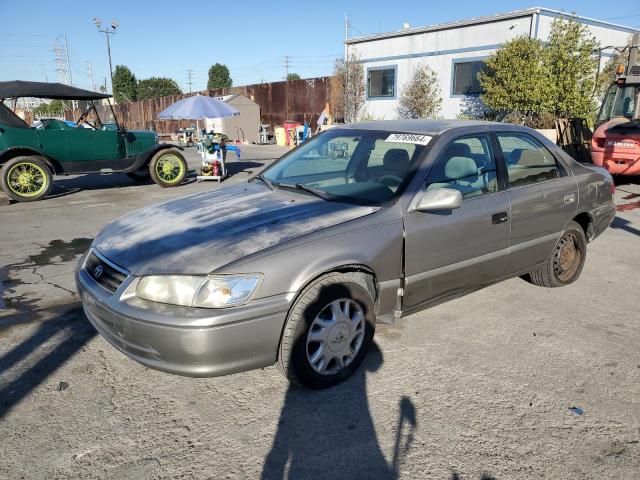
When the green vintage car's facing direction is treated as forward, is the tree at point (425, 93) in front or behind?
in front

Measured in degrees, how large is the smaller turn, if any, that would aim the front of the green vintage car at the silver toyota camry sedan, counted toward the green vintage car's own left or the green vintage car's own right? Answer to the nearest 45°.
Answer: approximately 90° to the green vintage car's own right

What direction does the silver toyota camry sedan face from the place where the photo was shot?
facing the viewer and to the left of the viewer

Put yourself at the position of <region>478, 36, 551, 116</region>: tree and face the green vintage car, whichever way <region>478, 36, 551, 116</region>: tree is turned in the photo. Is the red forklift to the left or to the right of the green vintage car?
left

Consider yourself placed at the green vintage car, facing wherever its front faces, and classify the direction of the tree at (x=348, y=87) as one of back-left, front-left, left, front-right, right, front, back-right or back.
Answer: front-left

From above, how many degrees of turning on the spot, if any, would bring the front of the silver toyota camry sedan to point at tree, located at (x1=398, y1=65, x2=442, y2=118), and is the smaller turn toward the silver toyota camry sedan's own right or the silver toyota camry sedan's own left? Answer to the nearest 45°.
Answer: approximately 135° to the silver toyota camry sedan's own right

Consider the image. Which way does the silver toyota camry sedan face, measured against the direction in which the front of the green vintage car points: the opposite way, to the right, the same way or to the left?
the opposite way

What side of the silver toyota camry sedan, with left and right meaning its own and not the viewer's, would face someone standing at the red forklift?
back

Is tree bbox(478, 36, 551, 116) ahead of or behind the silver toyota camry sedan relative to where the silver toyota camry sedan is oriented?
behind

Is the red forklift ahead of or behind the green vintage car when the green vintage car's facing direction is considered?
ahead

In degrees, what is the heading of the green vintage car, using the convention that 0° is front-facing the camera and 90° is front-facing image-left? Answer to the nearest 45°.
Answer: approximately 270°

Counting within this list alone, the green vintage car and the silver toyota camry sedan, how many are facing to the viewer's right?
1

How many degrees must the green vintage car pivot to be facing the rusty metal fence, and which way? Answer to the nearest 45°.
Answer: approximately 45° to its left

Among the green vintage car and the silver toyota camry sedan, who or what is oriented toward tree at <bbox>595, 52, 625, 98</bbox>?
the green vintage car

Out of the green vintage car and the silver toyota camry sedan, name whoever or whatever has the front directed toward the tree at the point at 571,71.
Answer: the green vintage car

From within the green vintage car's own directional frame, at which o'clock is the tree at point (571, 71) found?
The tree is roughly at 12 o'clock from the green vintage car.

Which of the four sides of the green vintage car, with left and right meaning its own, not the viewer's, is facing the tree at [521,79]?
front

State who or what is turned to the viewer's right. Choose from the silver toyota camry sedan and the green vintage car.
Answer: the green vintage car
